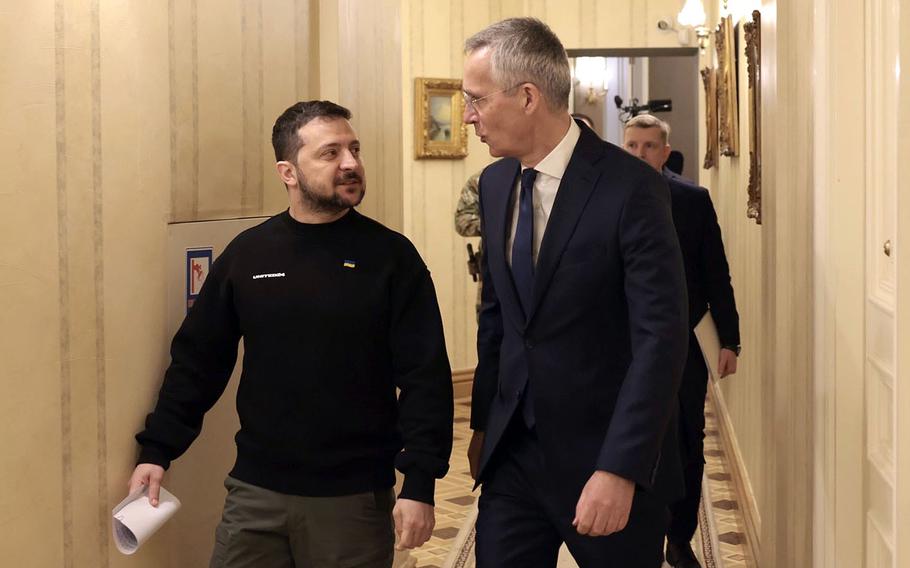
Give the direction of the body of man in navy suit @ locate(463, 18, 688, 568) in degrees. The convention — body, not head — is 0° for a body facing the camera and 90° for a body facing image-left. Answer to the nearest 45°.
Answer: approximately 45°

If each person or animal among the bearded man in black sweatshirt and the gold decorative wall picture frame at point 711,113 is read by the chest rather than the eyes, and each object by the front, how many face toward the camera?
1

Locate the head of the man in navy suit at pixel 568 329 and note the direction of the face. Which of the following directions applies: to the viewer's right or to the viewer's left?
to the viewer's left

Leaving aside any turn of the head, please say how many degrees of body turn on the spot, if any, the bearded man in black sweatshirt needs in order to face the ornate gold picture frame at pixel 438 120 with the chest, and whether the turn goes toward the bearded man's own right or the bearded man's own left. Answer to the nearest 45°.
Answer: approximately 180°

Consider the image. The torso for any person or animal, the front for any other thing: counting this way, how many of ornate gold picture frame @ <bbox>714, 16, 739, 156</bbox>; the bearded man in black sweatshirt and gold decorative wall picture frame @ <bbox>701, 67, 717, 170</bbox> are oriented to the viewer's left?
2

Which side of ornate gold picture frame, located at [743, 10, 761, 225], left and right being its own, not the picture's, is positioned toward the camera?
left

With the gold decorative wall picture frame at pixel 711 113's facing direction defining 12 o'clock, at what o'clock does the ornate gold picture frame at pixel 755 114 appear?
The ornate gold picture frame is roughly at 9 o'clock from the gold decorative wall picture frame.

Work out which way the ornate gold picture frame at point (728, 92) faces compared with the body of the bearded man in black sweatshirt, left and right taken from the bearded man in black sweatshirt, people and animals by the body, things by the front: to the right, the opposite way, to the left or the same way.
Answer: to the right

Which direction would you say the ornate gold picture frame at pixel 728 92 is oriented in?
to the viewer's left

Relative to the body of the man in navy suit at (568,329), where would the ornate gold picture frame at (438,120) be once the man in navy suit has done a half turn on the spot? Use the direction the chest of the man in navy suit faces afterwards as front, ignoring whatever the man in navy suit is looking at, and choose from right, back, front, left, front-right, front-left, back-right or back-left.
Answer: front-left

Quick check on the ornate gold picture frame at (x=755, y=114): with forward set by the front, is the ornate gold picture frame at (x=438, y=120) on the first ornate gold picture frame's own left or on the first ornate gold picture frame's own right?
on the first ornate gold picture frame's own right

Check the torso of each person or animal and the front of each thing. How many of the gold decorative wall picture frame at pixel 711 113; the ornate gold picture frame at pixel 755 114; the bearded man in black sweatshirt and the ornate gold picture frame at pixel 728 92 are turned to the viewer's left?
3

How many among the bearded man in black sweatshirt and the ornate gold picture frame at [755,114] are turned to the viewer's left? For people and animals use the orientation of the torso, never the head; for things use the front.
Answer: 1
